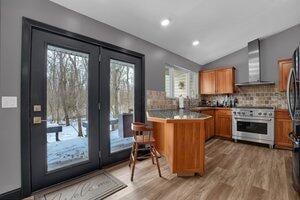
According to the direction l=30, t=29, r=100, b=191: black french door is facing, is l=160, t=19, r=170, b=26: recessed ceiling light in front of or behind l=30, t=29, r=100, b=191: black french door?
in front

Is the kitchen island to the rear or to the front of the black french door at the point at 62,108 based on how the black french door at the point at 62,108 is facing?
to the front

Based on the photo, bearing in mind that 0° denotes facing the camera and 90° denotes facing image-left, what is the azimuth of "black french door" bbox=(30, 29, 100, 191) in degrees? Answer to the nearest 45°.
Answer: approximately 315°

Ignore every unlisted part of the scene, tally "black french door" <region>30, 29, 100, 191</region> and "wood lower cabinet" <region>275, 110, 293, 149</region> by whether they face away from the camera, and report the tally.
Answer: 0

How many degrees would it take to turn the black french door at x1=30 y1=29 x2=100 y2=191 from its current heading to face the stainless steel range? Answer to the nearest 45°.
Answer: approximately 45° to its left

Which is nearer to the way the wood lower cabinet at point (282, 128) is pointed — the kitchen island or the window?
the kitchen island

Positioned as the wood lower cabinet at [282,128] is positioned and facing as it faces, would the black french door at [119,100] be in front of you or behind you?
in front

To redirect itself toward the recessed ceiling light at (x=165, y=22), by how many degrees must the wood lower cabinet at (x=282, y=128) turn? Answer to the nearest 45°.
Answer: approximately 45° to its right
